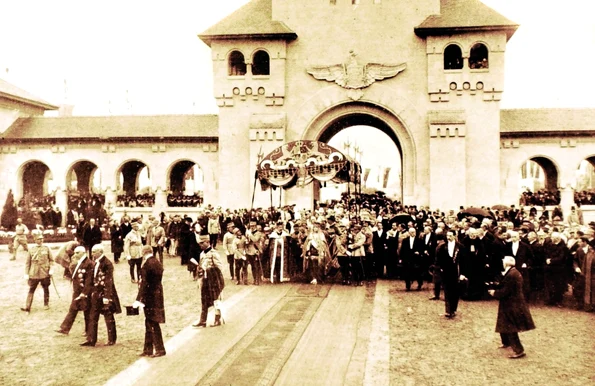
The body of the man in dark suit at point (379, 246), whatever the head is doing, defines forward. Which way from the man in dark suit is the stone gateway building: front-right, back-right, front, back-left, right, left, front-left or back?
back

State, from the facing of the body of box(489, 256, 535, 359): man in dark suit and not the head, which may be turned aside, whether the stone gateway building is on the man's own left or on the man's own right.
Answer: on the man's own right

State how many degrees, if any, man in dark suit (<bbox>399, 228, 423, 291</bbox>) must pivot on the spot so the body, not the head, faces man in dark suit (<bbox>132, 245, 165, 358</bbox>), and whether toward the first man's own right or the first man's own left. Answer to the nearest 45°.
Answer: approximately 45° to the first man's own right
